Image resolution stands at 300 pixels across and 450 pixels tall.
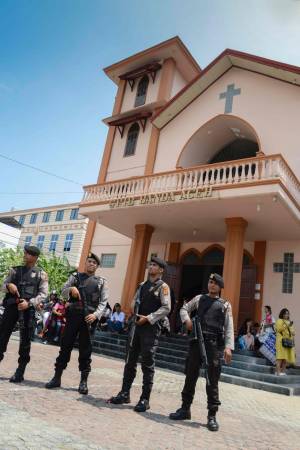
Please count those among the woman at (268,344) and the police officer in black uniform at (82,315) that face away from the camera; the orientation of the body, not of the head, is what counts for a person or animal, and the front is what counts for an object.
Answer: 0

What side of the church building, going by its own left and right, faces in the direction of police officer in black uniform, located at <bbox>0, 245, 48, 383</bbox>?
front

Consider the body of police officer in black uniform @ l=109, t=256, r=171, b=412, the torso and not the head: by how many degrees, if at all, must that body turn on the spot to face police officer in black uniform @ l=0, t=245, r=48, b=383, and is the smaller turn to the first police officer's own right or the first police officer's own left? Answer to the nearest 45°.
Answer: approximately 45° to the first police officer's own right

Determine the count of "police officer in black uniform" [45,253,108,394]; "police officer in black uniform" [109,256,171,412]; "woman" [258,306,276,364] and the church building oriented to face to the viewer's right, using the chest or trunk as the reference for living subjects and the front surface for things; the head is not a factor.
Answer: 0

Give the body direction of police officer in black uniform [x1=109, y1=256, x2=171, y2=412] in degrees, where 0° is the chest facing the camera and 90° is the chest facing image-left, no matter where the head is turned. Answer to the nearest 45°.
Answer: approximately 45°

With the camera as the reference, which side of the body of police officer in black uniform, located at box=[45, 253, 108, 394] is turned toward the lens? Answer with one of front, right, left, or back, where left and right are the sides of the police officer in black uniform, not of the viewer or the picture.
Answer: front

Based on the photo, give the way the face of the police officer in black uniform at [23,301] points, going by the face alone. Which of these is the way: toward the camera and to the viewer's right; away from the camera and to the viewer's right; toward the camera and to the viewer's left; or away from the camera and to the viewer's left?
toward the camera and to the viewer's left

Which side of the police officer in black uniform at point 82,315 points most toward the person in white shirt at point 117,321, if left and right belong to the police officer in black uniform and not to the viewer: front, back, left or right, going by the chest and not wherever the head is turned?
back

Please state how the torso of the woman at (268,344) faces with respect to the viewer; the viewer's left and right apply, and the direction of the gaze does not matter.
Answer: facing the viewer and to the left of the viewer

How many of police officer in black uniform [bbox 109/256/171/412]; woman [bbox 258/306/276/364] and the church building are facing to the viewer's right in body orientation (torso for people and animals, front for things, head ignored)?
0

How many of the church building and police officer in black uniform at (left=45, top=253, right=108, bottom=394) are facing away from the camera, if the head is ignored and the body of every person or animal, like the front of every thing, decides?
0

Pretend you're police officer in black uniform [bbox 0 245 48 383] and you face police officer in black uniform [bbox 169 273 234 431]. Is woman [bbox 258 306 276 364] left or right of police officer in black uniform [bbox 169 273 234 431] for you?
left
